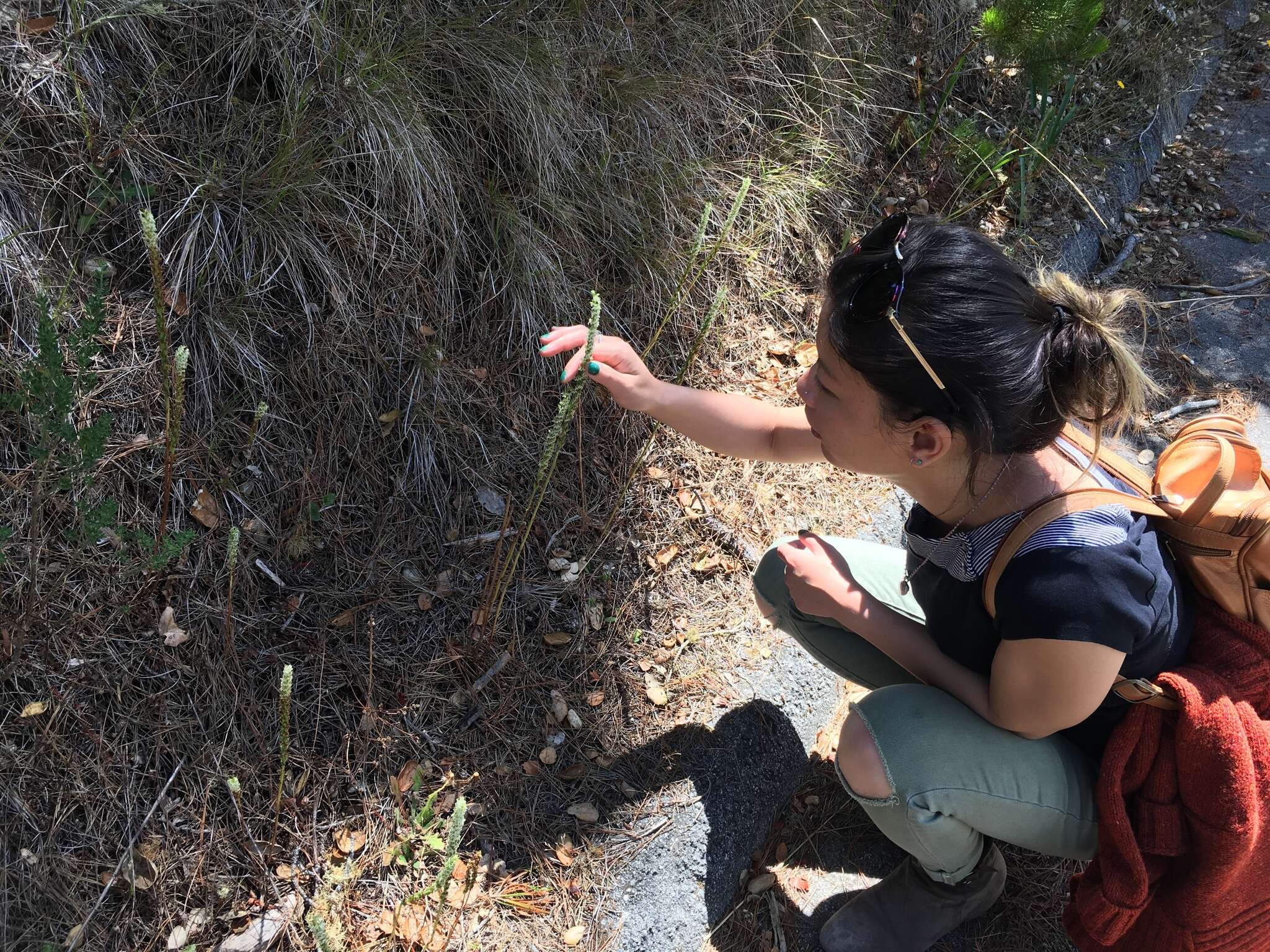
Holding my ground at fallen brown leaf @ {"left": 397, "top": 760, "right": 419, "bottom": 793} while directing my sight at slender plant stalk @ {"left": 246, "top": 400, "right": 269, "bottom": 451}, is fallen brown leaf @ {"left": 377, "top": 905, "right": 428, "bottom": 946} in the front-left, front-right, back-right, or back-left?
back-left

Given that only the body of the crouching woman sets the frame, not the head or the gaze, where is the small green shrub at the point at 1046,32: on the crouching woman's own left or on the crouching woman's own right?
on the crouching woman's own right

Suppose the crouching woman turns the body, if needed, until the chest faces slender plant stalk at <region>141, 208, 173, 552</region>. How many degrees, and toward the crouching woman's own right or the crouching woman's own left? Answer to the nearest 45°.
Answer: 0° — they already face it

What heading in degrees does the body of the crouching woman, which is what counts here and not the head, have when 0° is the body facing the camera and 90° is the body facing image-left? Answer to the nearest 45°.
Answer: approximately 90°
